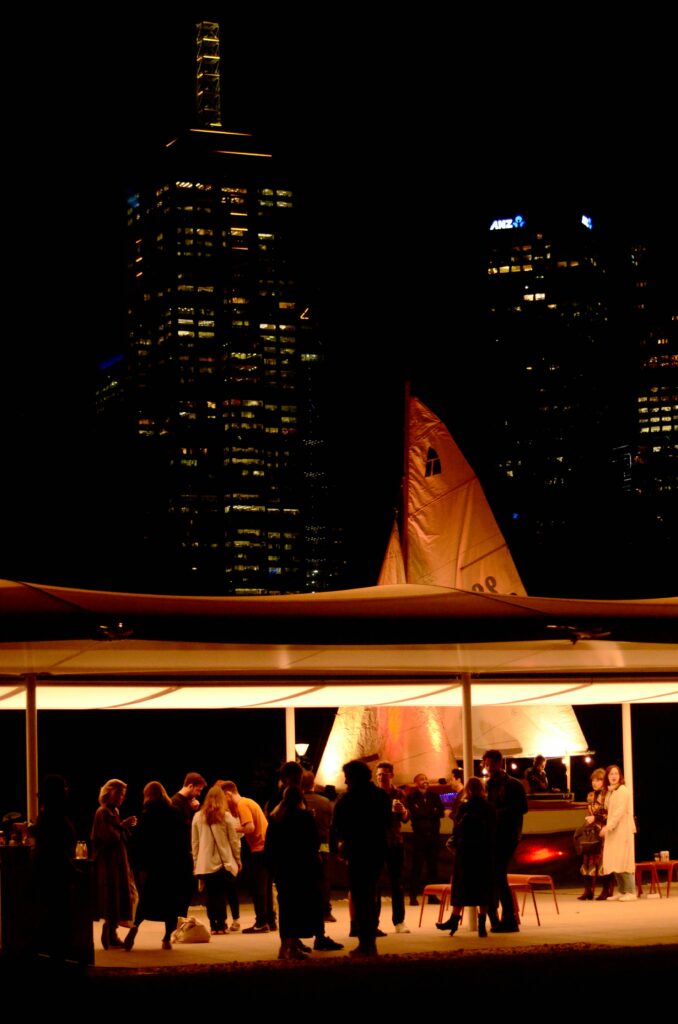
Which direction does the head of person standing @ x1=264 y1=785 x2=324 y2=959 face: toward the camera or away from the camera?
away from the camera

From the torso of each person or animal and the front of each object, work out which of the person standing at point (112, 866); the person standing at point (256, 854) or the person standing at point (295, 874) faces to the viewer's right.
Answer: the person standing at point (112, 866)

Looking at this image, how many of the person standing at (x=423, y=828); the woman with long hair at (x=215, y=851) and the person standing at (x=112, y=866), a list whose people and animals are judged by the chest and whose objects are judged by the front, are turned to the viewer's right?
1

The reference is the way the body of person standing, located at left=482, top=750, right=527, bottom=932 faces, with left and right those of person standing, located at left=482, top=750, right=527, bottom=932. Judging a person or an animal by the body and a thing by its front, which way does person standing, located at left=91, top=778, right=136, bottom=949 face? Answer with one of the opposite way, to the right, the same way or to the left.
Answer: the opposite way

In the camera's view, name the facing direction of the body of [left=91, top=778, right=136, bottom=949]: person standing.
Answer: to the viewer's right

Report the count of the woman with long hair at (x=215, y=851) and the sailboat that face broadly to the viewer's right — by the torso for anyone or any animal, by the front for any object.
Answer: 0

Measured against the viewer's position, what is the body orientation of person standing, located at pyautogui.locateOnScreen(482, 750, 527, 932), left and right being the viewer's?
facing to the left of the viewer

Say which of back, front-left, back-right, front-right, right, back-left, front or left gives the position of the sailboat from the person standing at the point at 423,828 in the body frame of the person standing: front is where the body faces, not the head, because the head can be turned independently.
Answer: back

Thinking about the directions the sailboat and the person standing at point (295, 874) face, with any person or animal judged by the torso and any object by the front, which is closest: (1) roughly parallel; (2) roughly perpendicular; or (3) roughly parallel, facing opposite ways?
roughly perpendicular

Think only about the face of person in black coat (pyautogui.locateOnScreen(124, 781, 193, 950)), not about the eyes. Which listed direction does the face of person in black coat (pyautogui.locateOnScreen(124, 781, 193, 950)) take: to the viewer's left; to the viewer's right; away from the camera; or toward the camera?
away from the camera

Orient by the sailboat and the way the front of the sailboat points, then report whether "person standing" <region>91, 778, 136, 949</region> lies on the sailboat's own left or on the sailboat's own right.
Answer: on the sailboat's own left
